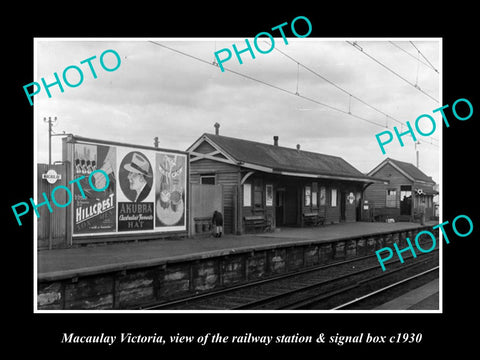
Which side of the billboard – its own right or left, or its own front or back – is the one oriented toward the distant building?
left

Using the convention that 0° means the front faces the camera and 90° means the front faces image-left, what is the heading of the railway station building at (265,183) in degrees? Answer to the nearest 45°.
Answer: approximately 315°

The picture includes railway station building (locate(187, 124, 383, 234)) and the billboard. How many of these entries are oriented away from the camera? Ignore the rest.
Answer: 0

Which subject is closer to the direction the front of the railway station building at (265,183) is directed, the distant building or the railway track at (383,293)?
the railway track

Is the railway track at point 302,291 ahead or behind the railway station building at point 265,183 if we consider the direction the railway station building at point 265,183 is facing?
ahead

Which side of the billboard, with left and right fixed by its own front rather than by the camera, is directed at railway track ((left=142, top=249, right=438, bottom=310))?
front

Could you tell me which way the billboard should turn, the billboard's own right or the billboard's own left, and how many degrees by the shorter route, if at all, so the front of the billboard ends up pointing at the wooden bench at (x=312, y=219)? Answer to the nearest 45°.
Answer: approximately 90° to the billboard's own left

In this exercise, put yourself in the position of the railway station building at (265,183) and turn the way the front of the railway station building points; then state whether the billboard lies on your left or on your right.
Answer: on your right

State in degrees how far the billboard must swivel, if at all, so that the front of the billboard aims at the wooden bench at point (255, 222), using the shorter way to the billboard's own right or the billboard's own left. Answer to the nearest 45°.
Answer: approximately 90° to the billboard's own left

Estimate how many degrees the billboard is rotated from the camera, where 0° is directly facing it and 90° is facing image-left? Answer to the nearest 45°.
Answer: approximately 315°
